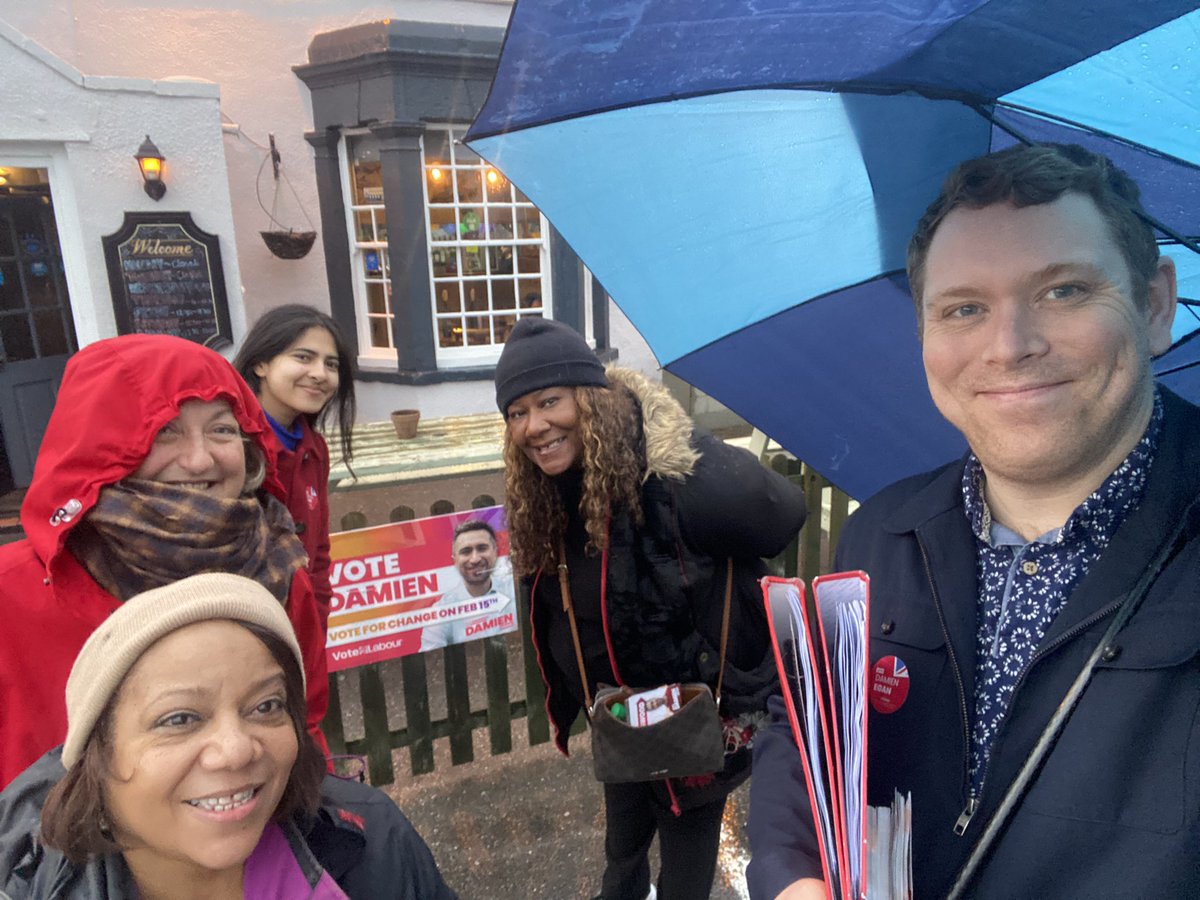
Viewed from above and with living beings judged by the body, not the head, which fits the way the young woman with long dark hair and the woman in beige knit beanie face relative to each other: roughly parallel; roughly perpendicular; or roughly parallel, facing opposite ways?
roughly parallel

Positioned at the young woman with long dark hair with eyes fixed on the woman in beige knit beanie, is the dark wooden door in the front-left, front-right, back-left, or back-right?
back-right

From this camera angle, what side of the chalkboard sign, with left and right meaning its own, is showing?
front

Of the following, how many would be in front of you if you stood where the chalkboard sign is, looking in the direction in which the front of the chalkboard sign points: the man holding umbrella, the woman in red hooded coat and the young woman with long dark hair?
3

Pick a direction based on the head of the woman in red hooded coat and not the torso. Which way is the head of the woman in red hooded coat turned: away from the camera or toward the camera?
toward the camera

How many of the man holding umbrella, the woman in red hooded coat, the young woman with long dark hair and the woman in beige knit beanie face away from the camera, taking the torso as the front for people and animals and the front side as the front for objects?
0

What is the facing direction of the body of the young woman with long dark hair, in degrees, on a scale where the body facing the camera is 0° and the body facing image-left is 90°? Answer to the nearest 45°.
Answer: approximately 315°

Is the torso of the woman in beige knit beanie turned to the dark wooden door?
no

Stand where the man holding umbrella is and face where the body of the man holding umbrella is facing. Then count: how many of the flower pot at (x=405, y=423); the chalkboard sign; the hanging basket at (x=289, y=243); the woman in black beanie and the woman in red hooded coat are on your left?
0

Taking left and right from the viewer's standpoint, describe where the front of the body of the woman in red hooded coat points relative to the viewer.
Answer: facing the viewer and to the right of the viewer

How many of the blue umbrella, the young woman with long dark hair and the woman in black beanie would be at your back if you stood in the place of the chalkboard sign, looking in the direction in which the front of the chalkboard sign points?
0

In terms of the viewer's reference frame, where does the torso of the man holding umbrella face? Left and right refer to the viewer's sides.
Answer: facing the viewer and to the left of the viewer

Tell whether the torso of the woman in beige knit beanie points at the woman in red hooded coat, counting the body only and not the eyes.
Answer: no

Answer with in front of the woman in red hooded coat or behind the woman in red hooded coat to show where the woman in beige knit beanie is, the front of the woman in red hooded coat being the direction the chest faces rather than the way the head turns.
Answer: in front

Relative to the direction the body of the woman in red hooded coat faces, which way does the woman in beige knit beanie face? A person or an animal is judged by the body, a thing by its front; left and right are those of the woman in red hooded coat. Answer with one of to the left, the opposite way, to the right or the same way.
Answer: the same way

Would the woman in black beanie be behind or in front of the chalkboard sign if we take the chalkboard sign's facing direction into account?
in front

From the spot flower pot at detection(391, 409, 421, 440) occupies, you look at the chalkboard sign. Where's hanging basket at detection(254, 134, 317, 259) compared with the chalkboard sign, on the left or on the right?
right

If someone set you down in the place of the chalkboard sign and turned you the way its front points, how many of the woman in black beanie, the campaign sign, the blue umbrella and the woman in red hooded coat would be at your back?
0

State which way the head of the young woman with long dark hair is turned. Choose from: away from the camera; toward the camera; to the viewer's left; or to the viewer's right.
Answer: toward the camera

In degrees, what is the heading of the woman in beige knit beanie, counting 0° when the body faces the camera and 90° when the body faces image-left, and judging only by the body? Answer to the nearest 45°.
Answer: approximately 315°
